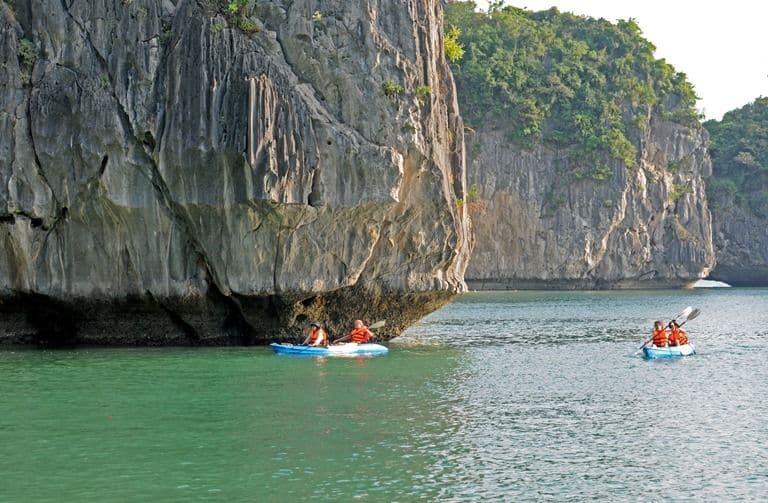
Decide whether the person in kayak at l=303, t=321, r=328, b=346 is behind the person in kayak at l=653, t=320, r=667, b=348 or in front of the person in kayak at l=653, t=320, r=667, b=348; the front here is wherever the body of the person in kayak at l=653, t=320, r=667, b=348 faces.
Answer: in front

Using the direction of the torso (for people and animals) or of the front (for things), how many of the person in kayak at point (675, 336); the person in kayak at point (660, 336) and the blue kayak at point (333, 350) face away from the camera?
0

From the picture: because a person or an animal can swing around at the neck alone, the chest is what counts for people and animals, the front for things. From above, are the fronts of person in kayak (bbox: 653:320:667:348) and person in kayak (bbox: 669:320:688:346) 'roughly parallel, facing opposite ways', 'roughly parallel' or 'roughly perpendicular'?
roughly parallel

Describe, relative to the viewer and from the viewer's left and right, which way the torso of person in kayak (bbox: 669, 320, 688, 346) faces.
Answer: facing the viewer and to the left of the viewer

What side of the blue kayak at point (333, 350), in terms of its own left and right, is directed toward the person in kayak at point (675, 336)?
back

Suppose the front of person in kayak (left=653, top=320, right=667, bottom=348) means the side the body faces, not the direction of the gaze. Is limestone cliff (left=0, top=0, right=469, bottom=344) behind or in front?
in front

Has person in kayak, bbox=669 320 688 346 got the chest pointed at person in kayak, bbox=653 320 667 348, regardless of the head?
yes

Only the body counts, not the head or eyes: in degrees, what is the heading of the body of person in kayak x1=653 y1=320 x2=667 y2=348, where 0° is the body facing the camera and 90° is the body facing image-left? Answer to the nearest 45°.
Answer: approximately 45°

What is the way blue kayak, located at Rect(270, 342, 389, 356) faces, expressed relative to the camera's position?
facing to the left of the viewer

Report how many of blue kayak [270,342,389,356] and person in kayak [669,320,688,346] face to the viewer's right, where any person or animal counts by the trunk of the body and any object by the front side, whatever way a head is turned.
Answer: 0

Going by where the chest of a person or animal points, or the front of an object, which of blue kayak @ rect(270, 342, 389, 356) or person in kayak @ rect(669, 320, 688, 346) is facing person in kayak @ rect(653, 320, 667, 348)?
person in kayak @ rect(669, 320, 688, 346)

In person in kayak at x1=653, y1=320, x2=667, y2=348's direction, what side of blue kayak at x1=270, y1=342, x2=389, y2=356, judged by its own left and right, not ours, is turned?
back

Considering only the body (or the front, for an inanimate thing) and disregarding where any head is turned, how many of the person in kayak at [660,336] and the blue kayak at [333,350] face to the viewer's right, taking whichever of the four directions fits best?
0
